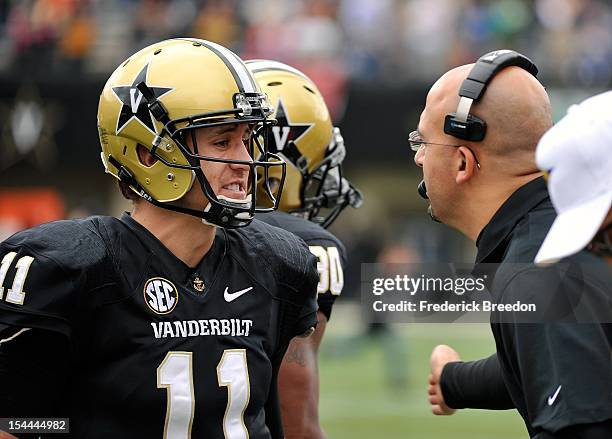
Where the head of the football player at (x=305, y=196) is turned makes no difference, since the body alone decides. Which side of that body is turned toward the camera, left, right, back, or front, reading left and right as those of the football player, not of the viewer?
right

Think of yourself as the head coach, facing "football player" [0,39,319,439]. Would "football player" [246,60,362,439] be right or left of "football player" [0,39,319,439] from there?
right

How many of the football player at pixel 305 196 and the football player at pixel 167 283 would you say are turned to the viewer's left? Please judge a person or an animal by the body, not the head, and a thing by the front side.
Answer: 0

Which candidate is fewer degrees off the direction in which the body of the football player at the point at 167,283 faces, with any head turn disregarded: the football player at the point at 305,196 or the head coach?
the head coach

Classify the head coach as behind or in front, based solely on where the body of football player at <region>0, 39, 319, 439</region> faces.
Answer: in front

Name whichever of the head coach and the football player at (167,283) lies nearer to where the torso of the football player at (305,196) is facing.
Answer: the head coach

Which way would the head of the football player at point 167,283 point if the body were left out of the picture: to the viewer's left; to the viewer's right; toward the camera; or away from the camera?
to the viewer's right

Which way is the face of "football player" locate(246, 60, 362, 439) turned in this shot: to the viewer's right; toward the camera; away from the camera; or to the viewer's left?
to the viewer's right

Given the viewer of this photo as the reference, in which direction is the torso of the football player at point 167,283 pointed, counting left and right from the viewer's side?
facing the viewer and to the right of the viewer

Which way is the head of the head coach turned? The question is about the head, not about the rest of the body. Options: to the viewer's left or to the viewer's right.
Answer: to the viewer's left

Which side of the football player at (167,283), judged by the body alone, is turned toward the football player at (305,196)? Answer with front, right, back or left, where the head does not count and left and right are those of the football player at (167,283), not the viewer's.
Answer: left

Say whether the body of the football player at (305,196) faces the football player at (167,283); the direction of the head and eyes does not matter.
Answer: no
